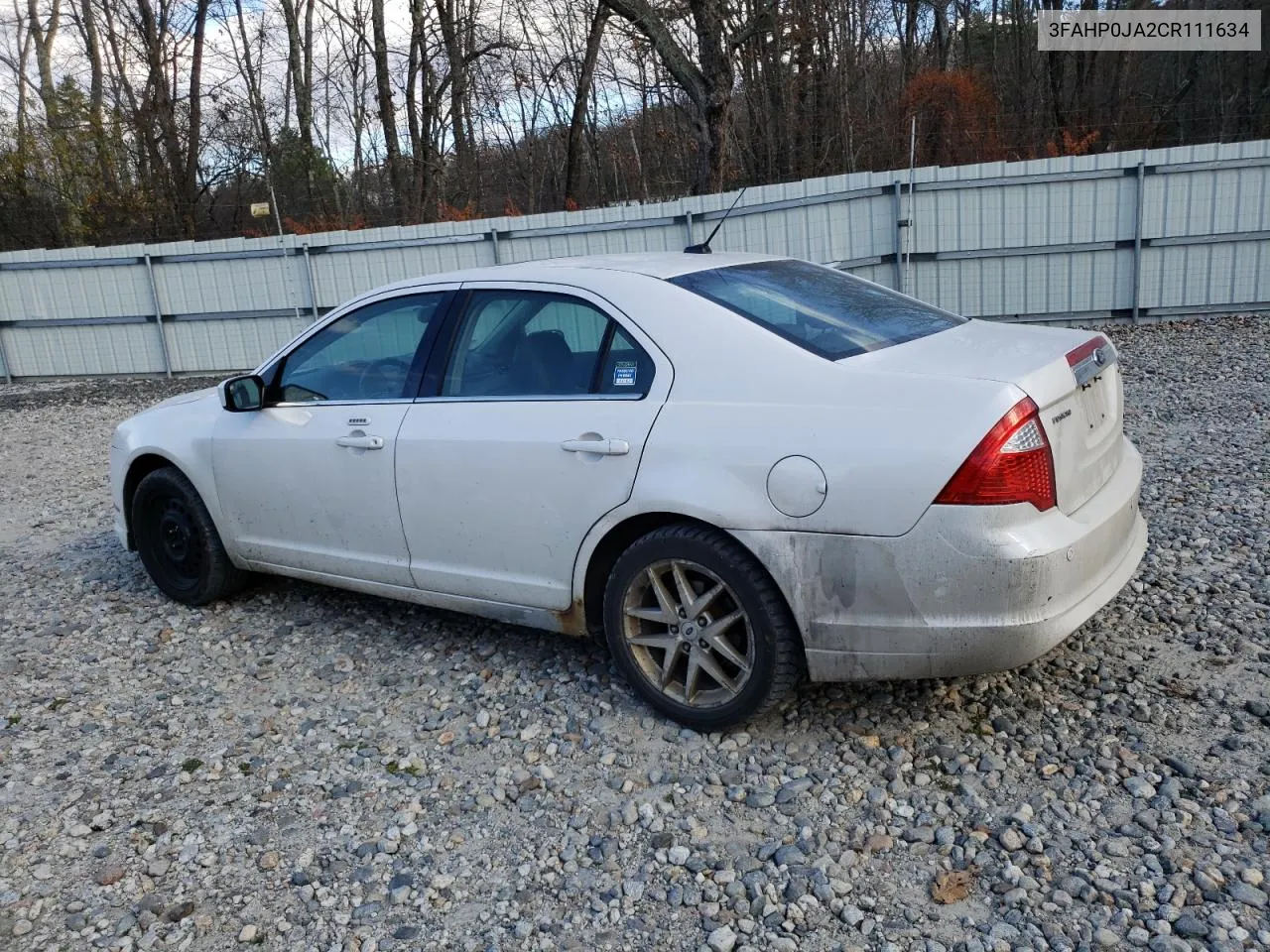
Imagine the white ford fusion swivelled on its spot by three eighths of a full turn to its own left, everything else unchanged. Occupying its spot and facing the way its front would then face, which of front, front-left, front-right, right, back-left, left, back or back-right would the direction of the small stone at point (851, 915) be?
front

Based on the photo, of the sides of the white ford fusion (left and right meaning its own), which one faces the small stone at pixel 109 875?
left

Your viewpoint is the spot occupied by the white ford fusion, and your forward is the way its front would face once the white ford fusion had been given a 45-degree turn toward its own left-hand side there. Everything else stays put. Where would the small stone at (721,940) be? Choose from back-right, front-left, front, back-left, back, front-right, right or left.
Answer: left

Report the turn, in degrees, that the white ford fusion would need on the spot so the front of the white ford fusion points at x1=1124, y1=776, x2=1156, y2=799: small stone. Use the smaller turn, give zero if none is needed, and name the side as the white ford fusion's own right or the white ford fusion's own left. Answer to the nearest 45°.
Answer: approximately 180°

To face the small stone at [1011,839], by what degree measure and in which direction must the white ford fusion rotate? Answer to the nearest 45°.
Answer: approximately 180°

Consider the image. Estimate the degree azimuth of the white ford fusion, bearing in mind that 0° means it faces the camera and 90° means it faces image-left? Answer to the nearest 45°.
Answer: approximately 135°

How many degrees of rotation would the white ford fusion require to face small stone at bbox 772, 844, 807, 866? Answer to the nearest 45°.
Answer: approximately 135° to its left

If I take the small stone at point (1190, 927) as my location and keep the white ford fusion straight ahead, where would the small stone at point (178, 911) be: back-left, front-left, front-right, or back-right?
front-left

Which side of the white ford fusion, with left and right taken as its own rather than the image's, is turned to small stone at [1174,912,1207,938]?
back

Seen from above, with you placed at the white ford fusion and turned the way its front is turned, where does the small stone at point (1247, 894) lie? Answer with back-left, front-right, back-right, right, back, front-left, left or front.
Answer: back
